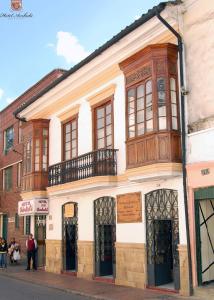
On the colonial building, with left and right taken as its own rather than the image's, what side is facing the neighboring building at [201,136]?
left

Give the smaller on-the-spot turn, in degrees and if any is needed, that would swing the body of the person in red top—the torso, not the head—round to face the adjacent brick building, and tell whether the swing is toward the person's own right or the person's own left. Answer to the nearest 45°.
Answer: approximately 180°

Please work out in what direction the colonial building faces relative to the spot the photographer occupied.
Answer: facing the viewer and to the left of the viewer

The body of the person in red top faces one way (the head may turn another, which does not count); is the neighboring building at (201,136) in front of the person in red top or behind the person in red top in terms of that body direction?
in front

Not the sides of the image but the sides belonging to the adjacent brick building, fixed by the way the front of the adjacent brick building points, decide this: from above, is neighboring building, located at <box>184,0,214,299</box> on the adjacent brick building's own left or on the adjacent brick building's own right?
on the adjacent brick building's own left

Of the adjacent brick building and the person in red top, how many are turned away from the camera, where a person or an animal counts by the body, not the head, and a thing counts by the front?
0

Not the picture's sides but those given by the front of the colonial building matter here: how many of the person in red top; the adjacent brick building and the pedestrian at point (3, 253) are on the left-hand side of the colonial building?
0

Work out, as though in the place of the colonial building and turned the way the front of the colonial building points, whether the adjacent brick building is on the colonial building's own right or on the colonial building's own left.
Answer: on the colonial building's own right

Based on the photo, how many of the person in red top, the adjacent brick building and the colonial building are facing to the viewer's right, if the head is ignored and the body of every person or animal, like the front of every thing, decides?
0

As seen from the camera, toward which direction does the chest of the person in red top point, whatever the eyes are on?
toward the camera

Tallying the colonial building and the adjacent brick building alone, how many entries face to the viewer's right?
0

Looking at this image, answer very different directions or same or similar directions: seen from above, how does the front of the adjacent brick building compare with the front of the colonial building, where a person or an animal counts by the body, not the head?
same or similar directions
